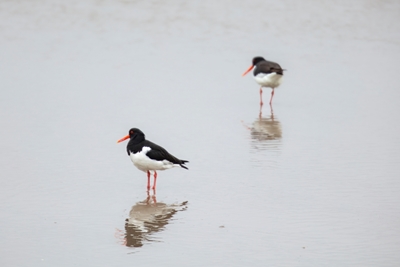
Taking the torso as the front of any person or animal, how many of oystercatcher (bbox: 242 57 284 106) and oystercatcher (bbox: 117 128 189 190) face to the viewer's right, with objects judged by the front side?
0

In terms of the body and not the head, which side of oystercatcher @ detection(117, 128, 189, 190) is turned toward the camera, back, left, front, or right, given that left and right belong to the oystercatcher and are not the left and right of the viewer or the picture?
left

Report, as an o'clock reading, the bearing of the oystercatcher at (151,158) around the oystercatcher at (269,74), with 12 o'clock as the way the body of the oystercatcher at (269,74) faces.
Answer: the oystercatcher at (151,158) is roughly at 11 o'clock from the oystercatcher at (269,74).

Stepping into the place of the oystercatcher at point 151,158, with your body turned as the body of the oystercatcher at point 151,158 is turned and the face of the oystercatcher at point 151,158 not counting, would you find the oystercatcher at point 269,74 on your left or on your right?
on your right

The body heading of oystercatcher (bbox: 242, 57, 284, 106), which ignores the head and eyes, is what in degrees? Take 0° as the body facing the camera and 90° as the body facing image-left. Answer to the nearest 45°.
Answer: approximately 45°
